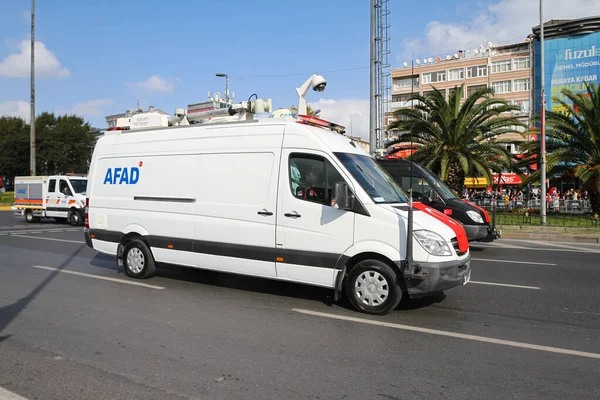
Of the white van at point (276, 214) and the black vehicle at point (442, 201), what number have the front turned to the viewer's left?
0

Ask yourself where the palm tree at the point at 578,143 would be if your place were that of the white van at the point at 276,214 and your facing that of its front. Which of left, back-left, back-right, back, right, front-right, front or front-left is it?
left

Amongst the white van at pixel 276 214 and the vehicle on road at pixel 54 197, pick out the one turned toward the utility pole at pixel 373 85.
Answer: the vehicle on road

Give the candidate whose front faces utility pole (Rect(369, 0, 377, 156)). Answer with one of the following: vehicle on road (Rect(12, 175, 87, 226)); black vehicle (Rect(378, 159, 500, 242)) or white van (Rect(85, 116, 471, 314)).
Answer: vehicle on road (Rect(12, 175, 87, 226))

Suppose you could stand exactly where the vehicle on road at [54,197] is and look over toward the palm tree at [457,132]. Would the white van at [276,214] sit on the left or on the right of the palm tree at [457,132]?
right

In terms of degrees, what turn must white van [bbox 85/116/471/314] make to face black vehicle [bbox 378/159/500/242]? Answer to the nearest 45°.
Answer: approximately 90° to its left

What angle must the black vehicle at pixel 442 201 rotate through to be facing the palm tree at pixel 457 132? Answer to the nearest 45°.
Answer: approximately 135° to its left

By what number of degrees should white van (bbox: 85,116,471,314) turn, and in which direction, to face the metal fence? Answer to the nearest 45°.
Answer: approximately 90° to its left

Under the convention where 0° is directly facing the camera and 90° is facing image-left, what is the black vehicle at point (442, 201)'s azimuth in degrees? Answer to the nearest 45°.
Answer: approximately 315°

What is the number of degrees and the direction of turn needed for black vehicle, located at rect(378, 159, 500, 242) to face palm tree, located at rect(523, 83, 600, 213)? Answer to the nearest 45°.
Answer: approximately 90° to its left

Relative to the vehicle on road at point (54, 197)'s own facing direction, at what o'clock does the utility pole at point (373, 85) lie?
The utility pole is roughly at 12 o'clock from the vehicle on road.

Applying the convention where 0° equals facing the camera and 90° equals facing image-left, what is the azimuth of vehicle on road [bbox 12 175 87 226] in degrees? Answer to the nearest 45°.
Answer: approximately 315°

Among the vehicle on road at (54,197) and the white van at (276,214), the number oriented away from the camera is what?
0
